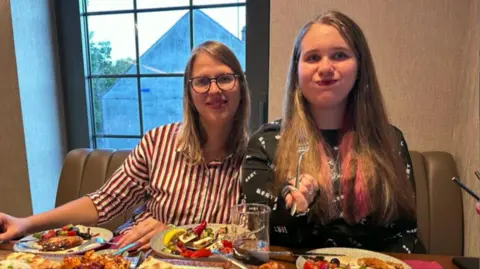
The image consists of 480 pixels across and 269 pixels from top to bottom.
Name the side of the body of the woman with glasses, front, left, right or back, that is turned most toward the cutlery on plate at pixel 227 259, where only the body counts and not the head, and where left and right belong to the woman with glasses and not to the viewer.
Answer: front

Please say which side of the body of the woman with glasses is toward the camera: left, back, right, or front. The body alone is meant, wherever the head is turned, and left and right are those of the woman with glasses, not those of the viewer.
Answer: front

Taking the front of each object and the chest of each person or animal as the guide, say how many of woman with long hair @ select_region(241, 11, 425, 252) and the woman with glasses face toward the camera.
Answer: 2

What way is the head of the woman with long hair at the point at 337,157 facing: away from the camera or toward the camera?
toward the camera

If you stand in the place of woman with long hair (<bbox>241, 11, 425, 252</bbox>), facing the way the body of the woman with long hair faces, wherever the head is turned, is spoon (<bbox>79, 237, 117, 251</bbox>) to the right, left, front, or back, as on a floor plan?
right

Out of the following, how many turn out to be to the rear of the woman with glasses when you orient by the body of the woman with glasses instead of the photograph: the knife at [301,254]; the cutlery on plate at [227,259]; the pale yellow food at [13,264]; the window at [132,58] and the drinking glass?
1

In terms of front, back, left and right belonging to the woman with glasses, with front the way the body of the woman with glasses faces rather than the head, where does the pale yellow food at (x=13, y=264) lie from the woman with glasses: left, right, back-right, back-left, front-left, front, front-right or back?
front-right

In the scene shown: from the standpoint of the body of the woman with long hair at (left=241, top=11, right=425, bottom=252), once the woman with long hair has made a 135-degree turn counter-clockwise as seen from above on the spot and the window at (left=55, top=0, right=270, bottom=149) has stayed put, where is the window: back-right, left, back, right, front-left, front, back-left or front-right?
left

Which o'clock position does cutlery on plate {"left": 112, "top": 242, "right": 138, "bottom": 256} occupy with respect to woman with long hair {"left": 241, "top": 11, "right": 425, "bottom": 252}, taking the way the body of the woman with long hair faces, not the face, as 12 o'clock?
The cutlery on plate is roughly at 2 o'clock from the woman with long hair.

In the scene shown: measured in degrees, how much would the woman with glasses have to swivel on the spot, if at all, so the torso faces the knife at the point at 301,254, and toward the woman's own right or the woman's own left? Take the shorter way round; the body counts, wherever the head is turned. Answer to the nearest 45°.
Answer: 0° — they already face it

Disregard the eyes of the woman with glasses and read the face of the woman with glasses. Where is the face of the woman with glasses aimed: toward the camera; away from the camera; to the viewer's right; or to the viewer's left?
toward the camera

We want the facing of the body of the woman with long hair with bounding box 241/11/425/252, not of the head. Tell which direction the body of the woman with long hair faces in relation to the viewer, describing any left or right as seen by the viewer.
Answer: facing the viewer
